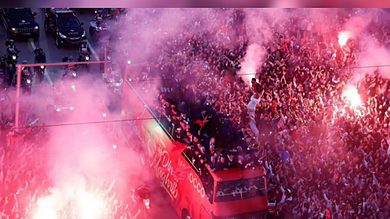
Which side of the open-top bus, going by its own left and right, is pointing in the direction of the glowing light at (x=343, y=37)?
left

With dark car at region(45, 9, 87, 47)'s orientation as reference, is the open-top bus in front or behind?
in front

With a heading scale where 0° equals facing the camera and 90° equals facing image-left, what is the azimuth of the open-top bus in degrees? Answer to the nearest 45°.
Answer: approximately 315°

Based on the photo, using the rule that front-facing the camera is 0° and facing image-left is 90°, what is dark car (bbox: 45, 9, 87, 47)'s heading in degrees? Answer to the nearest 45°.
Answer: approximately 315°

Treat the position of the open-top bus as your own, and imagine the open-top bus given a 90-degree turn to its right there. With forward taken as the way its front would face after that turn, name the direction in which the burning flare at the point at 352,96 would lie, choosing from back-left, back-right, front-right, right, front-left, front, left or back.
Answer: back

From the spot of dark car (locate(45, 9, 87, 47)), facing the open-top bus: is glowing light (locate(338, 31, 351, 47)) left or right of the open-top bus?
left

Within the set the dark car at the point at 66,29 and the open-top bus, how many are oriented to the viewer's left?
0

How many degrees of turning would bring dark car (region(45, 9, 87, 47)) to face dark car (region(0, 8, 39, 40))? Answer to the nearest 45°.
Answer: approximately 135° to its right

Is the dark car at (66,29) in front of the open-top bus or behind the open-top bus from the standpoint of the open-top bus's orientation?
behind
